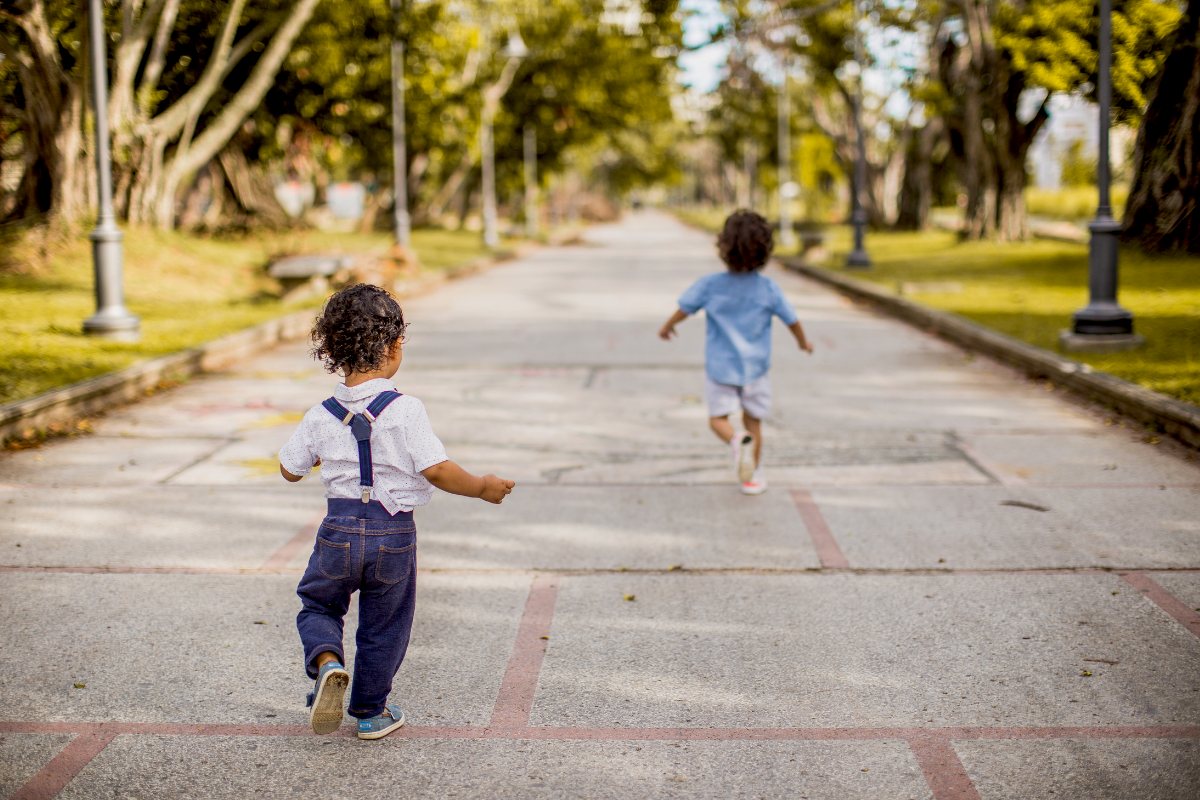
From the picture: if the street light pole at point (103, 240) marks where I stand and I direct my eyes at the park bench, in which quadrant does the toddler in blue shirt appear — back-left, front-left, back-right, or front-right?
back-right

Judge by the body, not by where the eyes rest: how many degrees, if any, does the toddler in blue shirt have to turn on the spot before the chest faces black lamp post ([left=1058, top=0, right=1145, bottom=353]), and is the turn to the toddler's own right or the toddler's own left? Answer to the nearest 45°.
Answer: approximately 45° to the toddler's own right

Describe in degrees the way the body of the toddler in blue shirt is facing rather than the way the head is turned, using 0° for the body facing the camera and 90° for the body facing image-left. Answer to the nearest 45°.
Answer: approximately 180°

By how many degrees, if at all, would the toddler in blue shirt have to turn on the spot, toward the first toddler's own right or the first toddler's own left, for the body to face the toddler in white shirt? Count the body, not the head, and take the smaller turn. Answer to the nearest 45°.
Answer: approximately 180°

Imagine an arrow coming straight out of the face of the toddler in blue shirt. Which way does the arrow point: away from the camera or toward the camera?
away from the camera

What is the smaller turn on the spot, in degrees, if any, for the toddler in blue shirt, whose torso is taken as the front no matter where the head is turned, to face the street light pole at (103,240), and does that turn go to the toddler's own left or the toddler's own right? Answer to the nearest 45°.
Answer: approximately 45° to the toddler's own left

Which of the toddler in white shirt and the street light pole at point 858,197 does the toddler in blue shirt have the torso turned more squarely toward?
the street light pole

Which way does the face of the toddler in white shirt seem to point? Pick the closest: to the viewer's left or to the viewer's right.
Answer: to the viewer's right

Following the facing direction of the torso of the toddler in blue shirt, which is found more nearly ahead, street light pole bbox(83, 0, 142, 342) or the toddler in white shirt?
the street light pole

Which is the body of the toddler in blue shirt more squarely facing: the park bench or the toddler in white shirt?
the park bench

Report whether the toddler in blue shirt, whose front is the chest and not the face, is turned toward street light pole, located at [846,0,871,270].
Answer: yes
